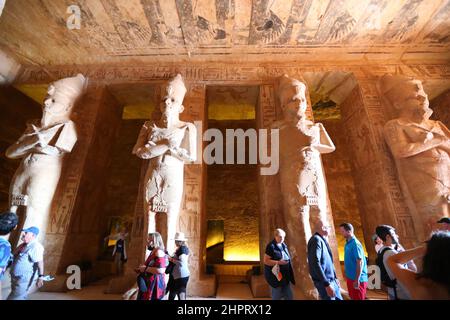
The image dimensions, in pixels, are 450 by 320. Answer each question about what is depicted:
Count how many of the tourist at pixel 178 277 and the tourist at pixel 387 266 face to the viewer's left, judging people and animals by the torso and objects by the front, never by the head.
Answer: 1

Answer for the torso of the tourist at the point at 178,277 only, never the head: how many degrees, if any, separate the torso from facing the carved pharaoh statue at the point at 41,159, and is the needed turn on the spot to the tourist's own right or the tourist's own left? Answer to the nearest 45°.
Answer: approximately 45° to the tourist's own right

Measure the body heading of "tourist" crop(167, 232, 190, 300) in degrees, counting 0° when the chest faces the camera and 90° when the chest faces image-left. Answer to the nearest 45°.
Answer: approximately 90°

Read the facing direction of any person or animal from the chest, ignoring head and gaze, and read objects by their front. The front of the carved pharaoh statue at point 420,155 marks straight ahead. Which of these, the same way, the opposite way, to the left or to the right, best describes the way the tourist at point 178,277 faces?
to the right

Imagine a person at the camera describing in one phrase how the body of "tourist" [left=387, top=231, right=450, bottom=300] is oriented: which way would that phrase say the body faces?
away from the camera

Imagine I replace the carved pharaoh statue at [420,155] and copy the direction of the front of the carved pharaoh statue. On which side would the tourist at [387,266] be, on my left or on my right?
on my right
